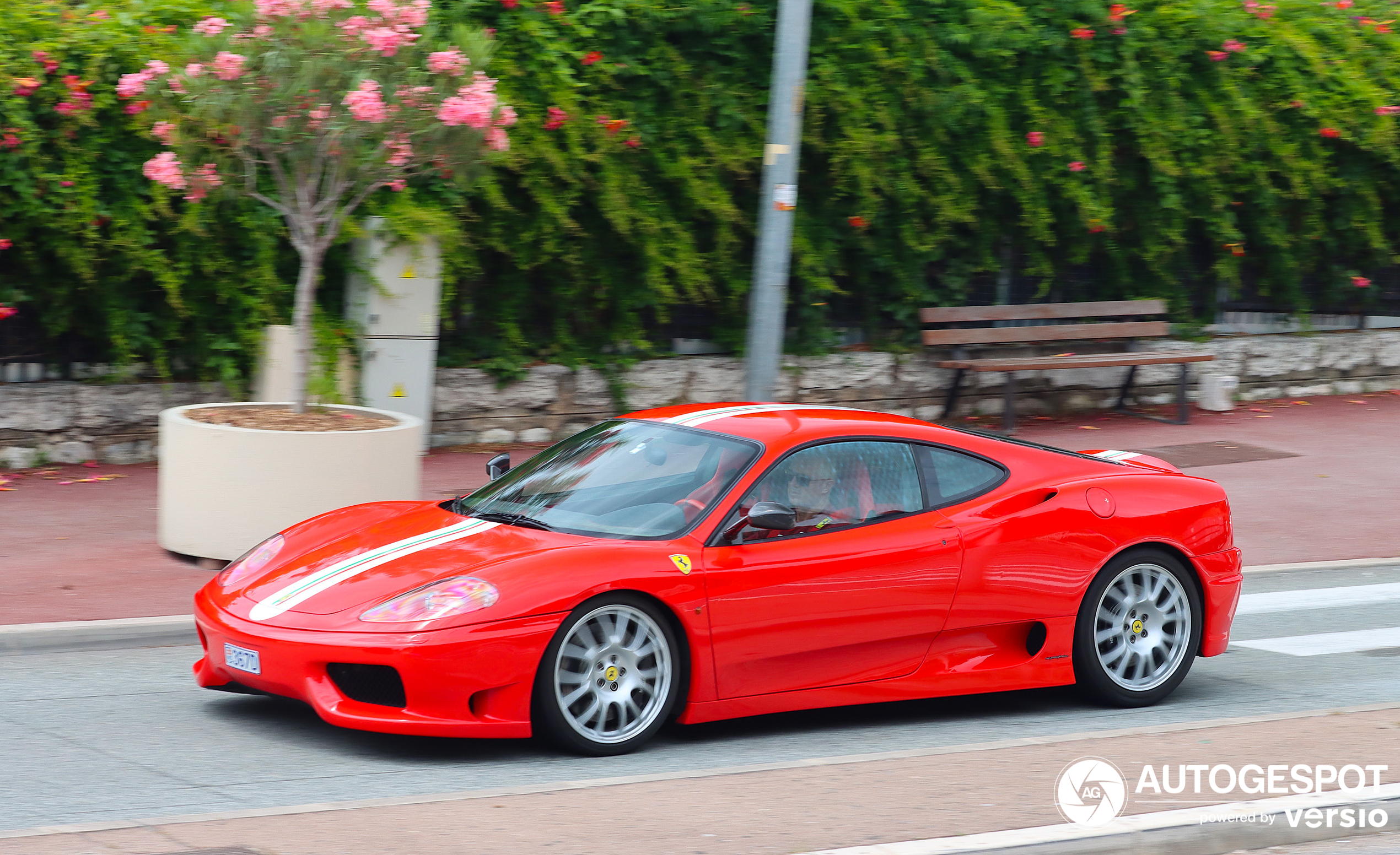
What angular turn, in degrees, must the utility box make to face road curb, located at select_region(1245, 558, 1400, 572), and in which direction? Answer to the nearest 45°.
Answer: approximately 45° to its left

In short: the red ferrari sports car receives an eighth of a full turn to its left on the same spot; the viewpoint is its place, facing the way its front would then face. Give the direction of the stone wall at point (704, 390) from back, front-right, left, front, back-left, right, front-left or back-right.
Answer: back

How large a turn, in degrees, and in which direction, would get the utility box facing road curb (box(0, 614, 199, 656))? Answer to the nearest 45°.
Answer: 0° — it already faces it

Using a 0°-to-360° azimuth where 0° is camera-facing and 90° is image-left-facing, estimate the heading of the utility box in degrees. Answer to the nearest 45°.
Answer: approximately 0°

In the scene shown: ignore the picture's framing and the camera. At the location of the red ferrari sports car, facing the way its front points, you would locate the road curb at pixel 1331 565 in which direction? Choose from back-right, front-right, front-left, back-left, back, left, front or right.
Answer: back

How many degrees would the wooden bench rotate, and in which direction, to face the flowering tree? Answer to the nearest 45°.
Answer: approximately 90° to its right

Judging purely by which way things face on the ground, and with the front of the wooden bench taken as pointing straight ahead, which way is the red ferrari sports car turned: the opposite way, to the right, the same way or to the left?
to the right

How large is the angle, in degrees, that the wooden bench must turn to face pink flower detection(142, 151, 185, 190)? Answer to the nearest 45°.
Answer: approximately 90° to its right
